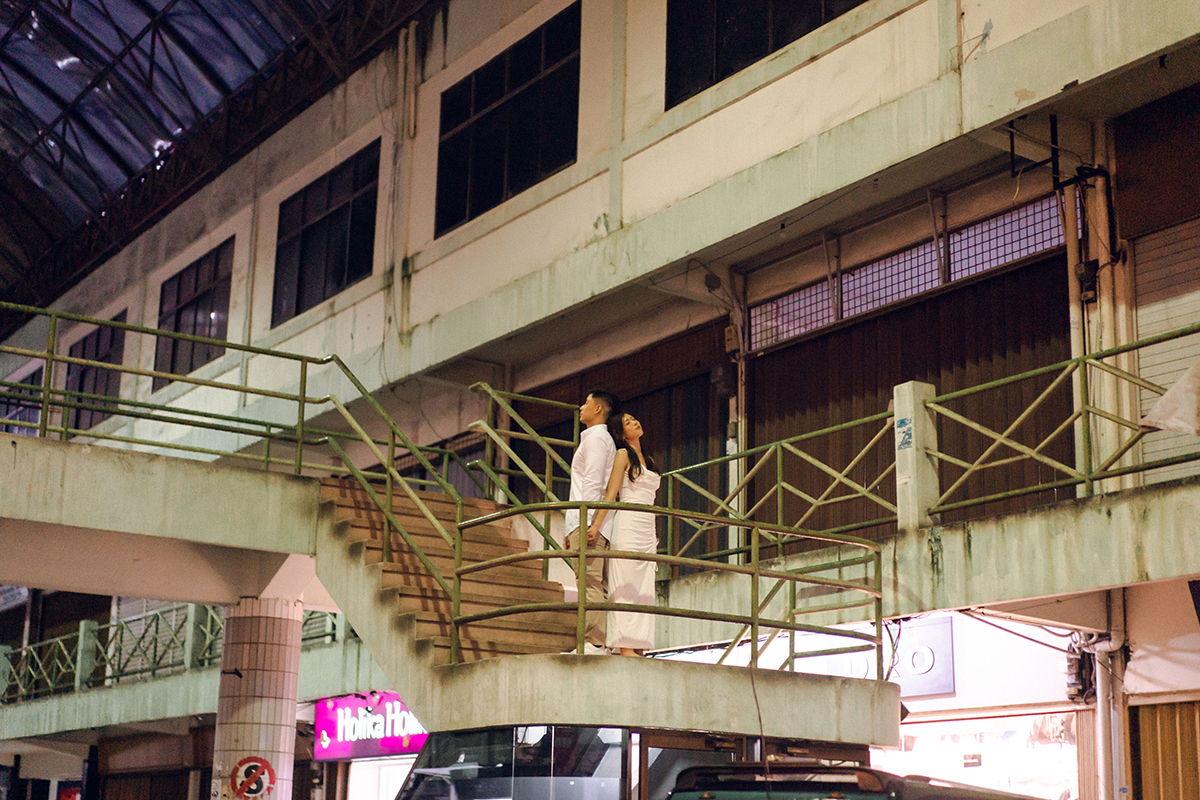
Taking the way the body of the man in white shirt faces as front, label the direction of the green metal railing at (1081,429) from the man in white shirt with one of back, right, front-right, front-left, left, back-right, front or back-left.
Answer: back

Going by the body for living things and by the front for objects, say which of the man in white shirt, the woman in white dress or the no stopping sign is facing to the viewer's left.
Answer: the man in white shirt

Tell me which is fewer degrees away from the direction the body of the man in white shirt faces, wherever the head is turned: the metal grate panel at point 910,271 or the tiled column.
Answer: the tiled column

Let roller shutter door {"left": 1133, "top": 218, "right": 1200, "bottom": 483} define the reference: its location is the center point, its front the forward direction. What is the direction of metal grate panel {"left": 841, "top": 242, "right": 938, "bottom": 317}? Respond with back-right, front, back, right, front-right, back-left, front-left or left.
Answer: right

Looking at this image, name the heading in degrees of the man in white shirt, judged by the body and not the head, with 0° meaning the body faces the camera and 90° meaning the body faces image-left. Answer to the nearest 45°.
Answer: approximately 90°

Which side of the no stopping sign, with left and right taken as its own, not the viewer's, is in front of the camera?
front

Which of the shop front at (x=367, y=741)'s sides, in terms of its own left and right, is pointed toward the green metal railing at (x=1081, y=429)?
left

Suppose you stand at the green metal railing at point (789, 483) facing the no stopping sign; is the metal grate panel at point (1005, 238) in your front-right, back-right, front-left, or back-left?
back-left

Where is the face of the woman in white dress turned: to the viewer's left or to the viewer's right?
to the viewer's right

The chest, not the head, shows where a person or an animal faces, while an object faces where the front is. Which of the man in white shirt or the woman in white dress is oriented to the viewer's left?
the man in white shirt

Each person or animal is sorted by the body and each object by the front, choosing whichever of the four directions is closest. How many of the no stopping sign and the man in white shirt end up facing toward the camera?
1

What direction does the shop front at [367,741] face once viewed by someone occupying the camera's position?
facing the viewer and to the left of the viewer

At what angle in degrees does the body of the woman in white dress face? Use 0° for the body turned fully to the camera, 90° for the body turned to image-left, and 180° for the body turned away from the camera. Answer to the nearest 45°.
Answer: approximately 315°

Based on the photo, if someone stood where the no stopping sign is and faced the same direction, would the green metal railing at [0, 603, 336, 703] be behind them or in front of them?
behind

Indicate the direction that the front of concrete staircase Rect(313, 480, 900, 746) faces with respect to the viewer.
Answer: facing the viewer and to the right of the viewer
